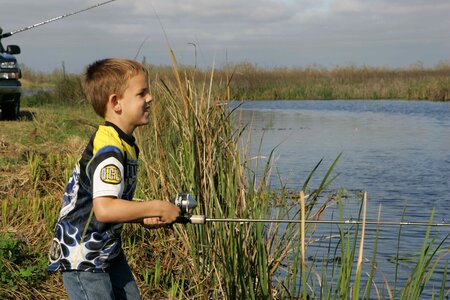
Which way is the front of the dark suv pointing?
toward the camera

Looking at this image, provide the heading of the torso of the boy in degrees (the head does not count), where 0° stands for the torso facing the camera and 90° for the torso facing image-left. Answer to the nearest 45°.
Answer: approximately 270°

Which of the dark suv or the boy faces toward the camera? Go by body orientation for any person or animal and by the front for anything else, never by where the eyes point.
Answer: the dark suv

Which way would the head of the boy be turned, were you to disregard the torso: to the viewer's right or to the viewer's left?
to the viewer's right

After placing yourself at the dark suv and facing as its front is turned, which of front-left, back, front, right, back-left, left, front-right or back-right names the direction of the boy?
front

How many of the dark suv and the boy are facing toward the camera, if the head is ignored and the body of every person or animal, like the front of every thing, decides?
1

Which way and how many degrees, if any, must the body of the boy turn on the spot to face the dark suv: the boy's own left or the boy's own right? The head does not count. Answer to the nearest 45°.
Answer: approximately 90° to the boy's own left

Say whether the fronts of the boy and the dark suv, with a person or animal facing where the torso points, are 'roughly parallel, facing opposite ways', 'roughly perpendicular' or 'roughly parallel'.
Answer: roughly perpendicular
